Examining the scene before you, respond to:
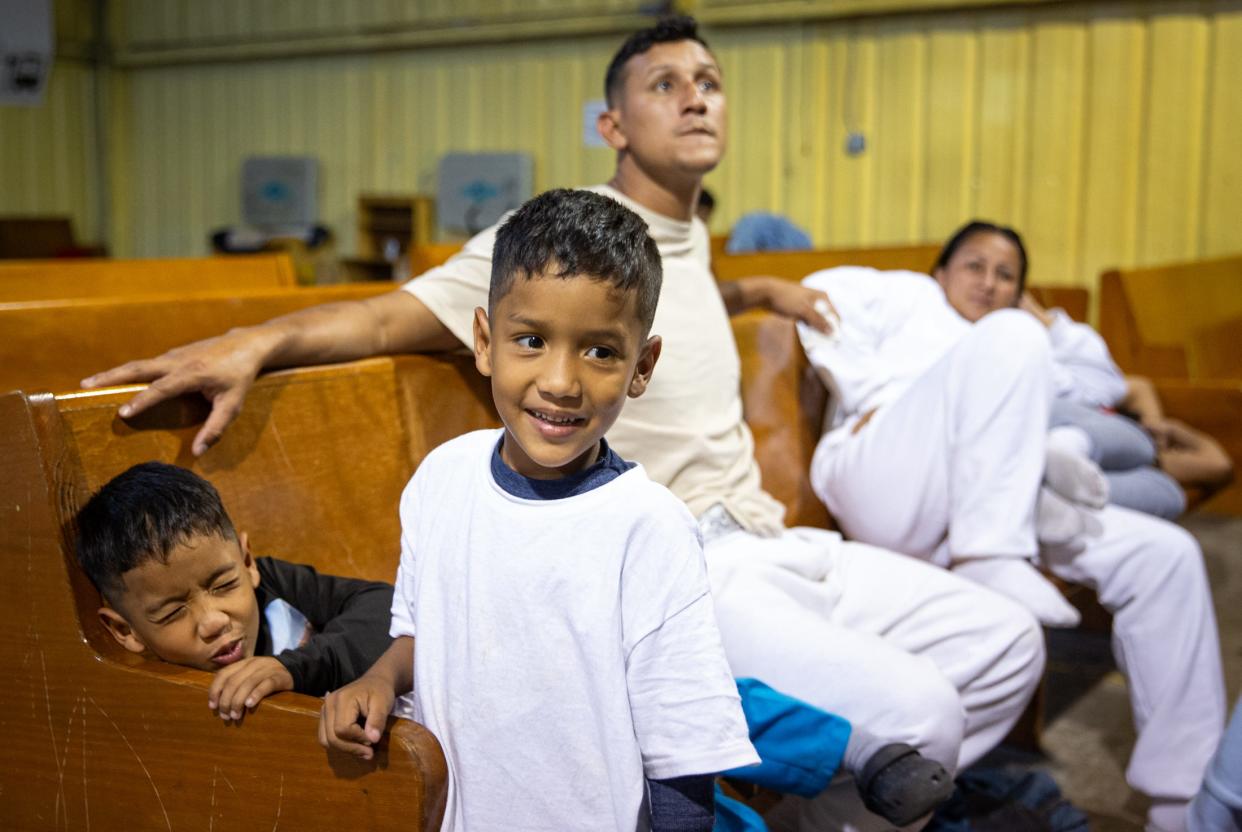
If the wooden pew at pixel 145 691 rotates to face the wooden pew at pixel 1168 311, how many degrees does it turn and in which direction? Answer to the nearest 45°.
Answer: approximately 90° to its left

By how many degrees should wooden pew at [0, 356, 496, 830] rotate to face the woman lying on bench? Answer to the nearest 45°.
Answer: approximately 90° to its left

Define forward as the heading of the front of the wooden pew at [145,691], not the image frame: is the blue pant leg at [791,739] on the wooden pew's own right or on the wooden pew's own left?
on the wooden pew's own left

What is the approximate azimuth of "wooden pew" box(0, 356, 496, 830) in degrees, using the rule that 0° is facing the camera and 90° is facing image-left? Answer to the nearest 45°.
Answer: approximately 315°
